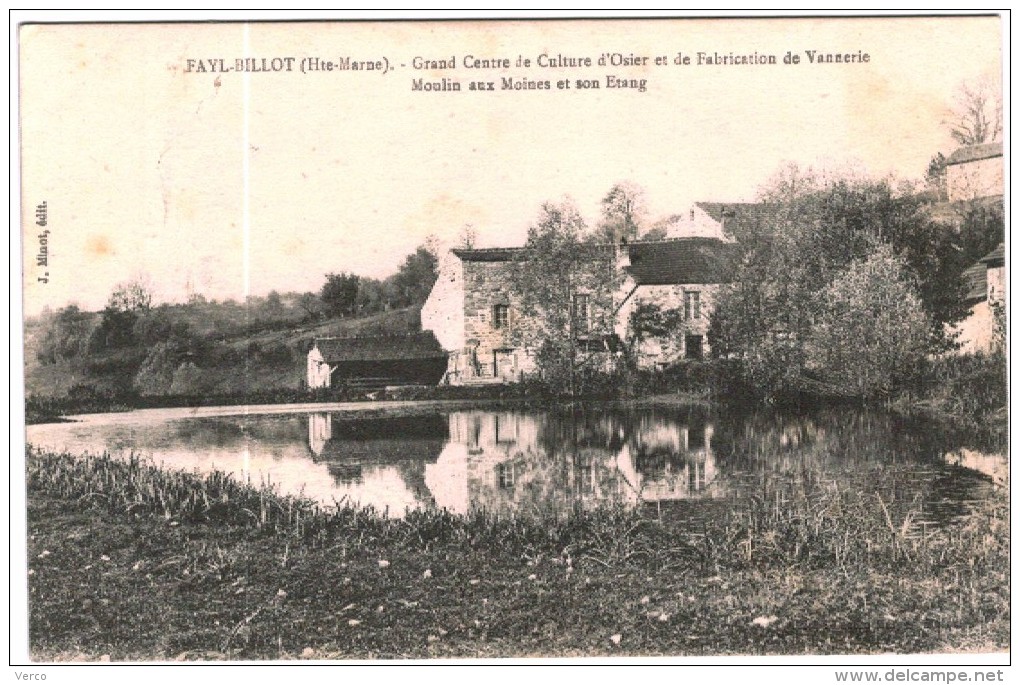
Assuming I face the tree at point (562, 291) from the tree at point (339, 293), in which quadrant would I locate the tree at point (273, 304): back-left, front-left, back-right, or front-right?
back-right
